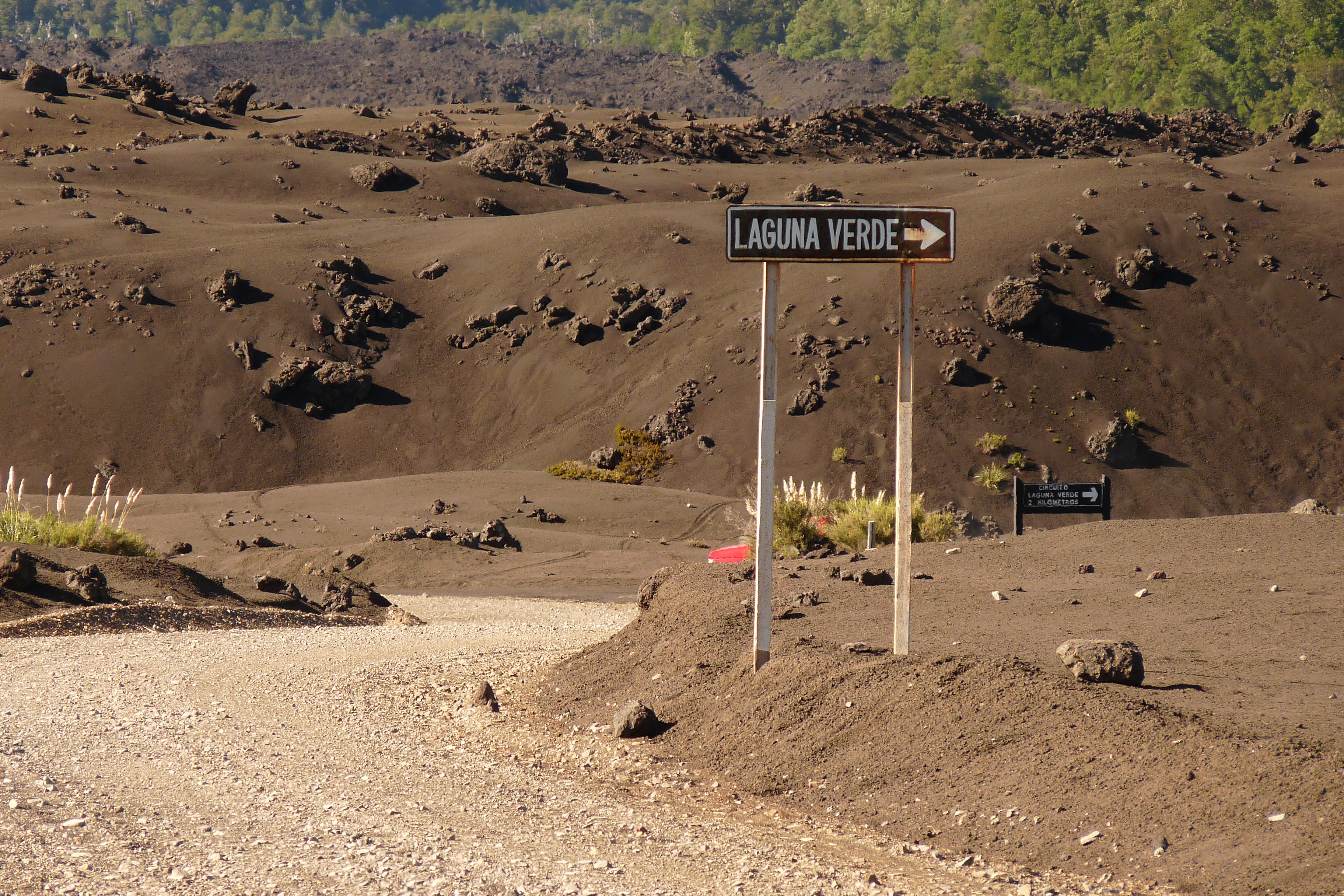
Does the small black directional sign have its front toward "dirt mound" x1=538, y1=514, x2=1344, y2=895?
yes

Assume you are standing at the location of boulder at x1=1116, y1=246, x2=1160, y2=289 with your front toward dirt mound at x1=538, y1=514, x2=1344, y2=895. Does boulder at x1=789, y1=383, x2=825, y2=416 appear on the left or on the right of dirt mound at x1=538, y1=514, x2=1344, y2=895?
right

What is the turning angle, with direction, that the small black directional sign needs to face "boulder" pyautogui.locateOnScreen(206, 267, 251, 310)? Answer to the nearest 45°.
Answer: approximately 135° to its right

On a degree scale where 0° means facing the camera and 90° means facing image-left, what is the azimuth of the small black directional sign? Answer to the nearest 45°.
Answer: approximately 0°

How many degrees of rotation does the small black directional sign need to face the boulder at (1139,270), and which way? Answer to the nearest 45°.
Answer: approximately 180°

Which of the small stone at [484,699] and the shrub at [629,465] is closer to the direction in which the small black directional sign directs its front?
the small stone

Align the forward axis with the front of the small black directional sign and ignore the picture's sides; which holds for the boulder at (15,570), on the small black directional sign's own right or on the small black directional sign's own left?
on the small black directional sign's own right

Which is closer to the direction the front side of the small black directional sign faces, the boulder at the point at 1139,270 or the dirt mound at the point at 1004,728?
the dirt mound
